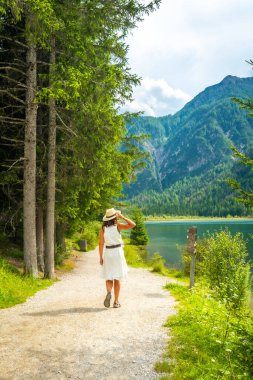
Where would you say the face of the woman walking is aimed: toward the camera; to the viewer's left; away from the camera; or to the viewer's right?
away from the camera

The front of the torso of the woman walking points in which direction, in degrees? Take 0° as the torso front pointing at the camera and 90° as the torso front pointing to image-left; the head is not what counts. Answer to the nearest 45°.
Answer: approximately 180°

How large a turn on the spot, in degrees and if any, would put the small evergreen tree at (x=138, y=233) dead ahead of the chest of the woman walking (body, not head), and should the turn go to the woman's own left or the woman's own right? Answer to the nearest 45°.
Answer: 0° — they already face it
